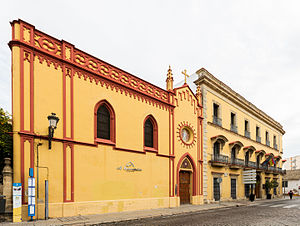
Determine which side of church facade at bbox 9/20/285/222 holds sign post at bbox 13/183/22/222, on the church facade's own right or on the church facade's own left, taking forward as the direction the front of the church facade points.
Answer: on the church facade's own right

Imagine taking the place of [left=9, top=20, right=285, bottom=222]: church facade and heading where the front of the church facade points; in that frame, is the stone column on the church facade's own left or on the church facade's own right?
on the church facade's own right
